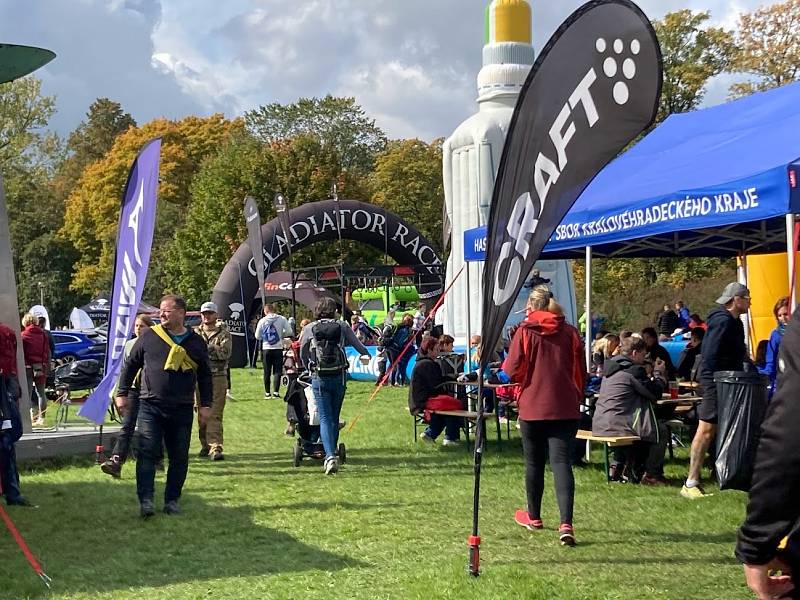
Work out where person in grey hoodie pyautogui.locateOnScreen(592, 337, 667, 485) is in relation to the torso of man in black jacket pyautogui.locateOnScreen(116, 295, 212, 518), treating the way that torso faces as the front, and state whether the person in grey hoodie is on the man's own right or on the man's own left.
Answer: on the man's own left

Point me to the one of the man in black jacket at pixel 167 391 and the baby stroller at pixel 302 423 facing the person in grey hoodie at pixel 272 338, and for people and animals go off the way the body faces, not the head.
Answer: the baby stroller

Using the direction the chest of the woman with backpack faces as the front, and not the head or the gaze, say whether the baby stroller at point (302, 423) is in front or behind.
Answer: in front

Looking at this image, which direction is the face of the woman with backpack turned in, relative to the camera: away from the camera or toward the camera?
away from the camera

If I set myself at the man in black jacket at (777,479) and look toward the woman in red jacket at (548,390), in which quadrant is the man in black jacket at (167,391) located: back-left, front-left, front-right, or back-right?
front-left

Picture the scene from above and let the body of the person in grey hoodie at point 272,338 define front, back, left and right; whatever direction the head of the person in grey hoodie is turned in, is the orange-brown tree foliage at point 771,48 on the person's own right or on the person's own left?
on the person's own right

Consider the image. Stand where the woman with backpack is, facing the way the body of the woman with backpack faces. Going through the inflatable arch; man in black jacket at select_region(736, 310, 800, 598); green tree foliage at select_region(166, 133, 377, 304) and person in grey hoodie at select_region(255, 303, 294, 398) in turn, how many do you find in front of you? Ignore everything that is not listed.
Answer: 3

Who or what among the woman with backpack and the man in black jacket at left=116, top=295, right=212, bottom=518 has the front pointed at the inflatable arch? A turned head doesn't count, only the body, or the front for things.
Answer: the woman with backpack

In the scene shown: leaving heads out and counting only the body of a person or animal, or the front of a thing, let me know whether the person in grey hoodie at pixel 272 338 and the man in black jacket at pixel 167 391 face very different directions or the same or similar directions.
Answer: very different directions

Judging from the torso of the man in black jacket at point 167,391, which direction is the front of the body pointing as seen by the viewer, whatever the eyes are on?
toward the camera

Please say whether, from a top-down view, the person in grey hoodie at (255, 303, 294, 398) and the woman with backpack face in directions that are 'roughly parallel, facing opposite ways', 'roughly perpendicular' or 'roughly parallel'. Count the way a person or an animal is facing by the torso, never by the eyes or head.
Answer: roughly parallel

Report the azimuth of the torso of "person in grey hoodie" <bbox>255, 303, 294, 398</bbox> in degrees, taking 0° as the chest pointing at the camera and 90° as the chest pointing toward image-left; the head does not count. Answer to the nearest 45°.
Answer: approximately 180°

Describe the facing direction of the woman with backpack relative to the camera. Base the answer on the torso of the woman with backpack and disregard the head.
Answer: away from the camera

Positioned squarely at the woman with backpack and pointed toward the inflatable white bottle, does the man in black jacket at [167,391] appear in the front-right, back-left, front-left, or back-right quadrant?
back-left

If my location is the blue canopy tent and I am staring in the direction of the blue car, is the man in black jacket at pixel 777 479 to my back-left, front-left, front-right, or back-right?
back-left
